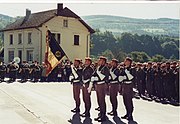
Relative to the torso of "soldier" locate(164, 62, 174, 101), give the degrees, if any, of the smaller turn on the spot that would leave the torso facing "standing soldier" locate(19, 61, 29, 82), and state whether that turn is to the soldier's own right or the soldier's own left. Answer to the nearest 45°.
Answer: approximately 90° to the soldier's own right

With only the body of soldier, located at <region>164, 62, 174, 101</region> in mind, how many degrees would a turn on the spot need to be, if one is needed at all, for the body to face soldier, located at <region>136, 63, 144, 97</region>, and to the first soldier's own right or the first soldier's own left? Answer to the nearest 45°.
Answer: approximately 90° to the first soldier's own right

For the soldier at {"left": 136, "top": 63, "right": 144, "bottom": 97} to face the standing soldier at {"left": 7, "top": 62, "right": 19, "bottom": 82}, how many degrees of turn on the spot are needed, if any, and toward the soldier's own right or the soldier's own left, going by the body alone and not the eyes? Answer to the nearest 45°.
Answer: approximately 90° to the soldier's own right

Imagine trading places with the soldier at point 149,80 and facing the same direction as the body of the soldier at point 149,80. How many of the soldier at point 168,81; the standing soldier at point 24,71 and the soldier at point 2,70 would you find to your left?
1

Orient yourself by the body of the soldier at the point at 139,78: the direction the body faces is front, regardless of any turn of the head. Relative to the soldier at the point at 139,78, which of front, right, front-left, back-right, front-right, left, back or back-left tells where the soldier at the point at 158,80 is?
left

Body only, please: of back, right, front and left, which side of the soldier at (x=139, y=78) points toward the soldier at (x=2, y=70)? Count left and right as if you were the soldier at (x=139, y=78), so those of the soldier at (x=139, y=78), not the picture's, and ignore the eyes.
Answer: right

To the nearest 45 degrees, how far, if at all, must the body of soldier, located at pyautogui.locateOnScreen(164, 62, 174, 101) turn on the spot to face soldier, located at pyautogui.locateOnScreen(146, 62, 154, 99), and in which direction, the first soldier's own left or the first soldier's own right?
approximately 90° to the first soldier's own right

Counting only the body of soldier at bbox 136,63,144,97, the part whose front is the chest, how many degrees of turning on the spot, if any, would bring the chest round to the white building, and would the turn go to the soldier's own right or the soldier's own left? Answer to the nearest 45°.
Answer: approximately 90° to the soldier's own right

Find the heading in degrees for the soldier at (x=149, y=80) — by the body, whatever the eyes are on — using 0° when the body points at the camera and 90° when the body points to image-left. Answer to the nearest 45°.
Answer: approximately 45°
